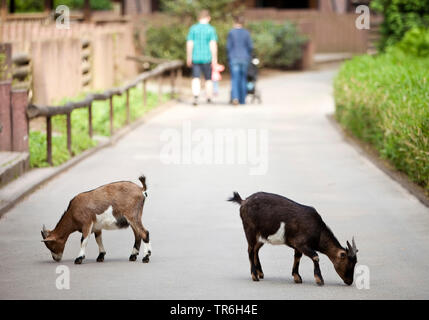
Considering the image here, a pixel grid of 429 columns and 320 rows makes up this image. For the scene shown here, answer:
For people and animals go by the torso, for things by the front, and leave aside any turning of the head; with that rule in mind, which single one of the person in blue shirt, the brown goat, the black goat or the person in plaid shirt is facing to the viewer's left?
the brown goat

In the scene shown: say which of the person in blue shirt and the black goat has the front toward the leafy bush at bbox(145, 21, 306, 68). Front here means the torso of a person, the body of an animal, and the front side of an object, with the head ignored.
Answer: the person in blue shirt

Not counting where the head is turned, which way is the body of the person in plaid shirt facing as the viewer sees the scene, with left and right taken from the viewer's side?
facing away from the viewer

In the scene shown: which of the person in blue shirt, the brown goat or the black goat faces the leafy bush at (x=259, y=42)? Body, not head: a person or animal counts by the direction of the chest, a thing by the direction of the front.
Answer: the person in blue shirt

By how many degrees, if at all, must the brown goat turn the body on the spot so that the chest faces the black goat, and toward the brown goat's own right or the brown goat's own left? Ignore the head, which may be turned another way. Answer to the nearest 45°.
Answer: approximately 135° to the brown goat's own left

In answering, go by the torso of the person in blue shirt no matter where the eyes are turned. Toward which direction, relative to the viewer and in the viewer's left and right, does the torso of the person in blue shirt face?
facing away from the viewer

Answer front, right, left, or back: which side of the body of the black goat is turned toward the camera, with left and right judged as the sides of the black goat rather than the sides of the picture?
right

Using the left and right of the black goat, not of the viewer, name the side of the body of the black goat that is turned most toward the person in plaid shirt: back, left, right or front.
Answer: left

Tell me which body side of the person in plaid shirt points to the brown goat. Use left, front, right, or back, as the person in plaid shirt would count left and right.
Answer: back

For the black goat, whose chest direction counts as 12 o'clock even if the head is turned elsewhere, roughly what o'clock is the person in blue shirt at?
The person in blue shirt is roughly at 9 o'clock from the black goat.

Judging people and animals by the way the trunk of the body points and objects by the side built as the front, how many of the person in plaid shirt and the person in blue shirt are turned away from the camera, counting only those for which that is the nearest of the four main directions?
2

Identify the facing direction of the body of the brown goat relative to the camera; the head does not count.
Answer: to the viewer's left
